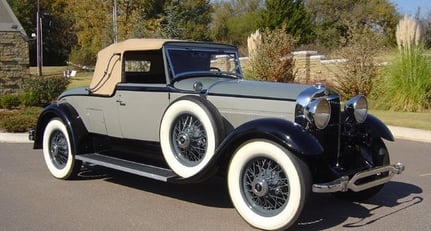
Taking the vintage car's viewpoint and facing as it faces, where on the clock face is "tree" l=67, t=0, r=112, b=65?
The tree is roughly at 7 o'clock from the vintage car.

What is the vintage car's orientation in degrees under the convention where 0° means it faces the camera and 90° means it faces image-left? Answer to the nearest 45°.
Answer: approximately 315°

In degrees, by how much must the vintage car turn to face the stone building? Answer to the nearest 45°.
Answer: approximately 180°

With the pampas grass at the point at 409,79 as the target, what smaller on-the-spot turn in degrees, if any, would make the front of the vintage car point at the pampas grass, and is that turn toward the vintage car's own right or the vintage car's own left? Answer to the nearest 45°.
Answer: approximately 90° to the vintage car's own left

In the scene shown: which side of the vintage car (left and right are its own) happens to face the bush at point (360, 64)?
left

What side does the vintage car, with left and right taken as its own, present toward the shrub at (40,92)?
back

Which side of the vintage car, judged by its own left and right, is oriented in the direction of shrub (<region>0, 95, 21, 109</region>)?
back

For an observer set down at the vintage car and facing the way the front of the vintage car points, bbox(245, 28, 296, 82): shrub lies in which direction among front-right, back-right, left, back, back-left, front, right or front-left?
back-left
